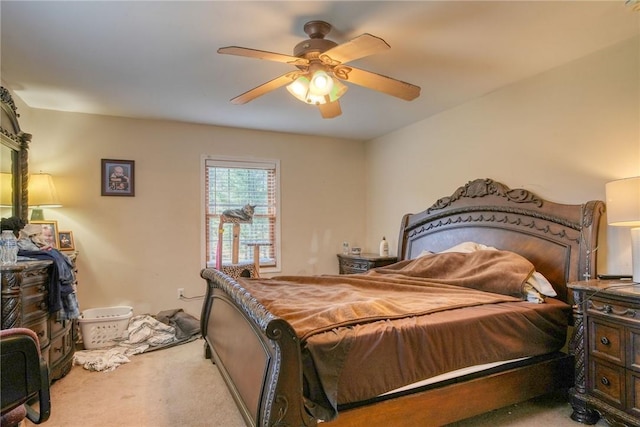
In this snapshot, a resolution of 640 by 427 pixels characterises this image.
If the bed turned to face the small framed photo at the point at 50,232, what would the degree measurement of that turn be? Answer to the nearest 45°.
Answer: approximately 45° to its right

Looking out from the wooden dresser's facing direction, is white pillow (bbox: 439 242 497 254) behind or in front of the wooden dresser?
in front

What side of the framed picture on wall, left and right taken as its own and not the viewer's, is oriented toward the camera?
front

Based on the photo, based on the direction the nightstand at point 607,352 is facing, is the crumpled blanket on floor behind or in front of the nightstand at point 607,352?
in front

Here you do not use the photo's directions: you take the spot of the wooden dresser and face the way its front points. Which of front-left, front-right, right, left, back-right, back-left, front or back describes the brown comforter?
front

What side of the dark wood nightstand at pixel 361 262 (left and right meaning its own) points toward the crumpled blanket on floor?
front

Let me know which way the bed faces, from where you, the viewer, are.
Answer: facing the viewer and to the left of the viewer

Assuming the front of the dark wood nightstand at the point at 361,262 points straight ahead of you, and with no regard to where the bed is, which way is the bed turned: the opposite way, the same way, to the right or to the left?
the same way

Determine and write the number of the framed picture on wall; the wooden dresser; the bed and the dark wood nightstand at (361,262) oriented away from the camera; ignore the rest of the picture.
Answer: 0

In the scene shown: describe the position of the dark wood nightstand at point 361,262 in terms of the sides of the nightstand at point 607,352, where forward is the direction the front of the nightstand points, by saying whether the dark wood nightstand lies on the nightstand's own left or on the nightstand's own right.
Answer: on the nightstand's own right

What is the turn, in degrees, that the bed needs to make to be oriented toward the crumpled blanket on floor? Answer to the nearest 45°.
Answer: approximately 45° to its right

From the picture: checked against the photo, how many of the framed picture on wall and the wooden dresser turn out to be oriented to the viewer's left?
0

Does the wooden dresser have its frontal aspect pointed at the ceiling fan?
yes

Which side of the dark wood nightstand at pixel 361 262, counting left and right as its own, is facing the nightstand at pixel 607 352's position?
left
